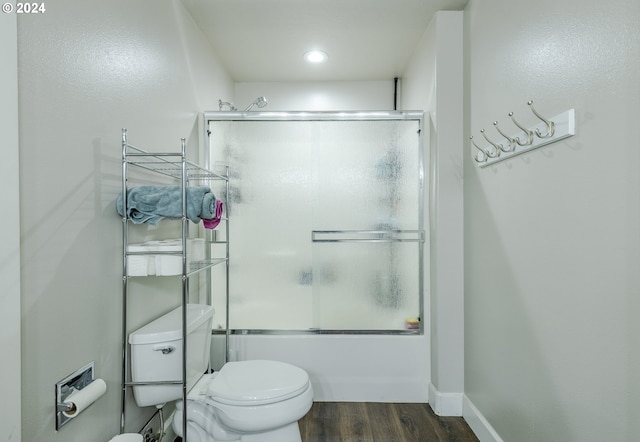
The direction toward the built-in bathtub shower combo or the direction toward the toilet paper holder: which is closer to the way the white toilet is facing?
the built-in bathtub shower combo

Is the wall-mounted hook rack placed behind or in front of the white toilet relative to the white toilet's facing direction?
in front

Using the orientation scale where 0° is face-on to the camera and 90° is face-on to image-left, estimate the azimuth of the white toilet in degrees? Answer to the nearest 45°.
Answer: approximately 270°

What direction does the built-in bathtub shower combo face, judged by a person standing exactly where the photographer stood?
facing the viewer

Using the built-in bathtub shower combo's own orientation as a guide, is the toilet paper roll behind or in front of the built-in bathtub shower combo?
in front

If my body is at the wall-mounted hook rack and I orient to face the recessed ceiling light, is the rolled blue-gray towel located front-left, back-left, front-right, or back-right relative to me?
front-left

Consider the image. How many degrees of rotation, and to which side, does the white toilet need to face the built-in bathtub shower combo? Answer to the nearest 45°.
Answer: approximately 45° to its left

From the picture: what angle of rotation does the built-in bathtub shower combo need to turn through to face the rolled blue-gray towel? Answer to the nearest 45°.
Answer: approximately 45° to its right

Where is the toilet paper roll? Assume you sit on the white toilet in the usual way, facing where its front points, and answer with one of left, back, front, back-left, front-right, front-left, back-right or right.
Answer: back-right

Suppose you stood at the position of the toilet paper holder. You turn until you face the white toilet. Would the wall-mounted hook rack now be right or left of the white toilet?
right
